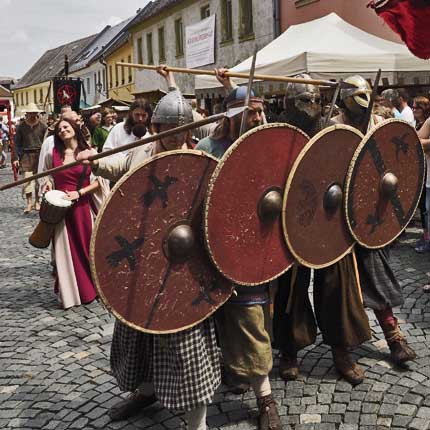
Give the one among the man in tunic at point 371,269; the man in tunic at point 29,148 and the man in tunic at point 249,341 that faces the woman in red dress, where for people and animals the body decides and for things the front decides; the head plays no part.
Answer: the man in tunic at point 29,148

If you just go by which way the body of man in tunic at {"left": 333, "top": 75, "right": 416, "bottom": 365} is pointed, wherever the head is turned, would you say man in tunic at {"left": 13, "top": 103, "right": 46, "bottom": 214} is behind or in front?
behind

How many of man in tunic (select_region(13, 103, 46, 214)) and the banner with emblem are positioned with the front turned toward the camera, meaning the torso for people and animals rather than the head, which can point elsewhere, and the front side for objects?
2

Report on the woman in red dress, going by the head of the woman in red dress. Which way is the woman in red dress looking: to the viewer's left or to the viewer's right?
to the viewer's right

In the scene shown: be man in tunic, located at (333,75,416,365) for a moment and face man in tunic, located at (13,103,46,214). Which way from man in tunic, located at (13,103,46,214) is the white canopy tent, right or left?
right

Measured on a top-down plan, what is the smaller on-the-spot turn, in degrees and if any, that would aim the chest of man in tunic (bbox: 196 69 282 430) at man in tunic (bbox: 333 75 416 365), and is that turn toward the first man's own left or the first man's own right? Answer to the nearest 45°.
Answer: approximately 90° to the first man's own left

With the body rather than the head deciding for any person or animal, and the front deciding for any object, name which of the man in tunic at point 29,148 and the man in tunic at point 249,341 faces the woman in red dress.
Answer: the man in tunic at point 29,148

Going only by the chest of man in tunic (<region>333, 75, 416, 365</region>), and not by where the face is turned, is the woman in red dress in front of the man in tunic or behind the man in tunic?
behind
